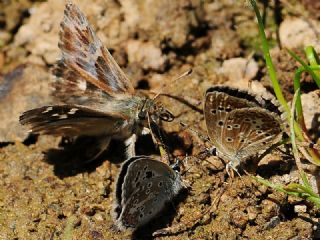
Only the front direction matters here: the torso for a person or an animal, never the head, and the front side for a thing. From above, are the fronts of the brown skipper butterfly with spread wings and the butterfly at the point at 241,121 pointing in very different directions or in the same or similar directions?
very different directions

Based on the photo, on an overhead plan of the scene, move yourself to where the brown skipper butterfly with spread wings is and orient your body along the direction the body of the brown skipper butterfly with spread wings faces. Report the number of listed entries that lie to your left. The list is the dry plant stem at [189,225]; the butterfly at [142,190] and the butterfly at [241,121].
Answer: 0

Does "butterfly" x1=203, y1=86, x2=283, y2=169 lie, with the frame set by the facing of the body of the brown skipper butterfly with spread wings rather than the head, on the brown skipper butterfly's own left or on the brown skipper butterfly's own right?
on the brown skipper butterfly's own right

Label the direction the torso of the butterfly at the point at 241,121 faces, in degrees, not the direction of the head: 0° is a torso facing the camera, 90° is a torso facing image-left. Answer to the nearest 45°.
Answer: approximately 90°

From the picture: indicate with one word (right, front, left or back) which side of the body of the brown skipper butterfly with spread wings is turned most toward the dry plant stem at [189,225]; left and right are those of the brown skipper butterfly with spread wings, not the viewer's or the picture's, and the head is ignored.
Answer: right

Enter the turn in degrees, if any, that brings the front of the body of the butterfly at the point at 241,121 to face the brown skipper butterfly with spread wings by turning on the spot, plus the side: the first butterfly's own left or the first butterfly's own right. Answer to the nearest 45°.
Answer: approximately 45° to the first butterfly's own right

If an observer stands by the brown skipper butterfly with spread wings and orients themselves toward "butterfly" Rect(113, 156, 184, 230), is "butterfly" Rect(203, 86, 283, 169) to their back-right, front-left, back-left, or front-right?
front-left

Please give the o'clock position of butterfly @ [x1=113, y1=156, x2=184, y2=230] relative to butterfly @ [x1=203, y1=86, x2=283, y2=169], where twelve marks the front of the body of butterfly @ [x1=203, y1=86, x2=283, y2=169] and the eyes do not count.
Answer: butterfly @ [x1=113, y1=156, x2=184, y2=230] is roughly at 11 o'clock from butterfly @ [x1=203, y1=86, x2=283, y2=169].

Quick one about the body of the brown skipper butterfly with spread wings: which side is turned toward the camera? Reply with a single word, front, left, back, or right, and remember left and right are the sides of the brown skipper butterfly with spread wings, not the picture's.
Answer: right

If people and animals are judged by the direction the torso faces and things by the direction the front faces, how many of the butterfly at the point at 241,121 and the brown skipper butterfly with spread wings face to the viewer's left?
1

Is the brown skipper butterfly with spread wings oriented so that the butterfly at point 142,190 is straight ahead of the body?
no
